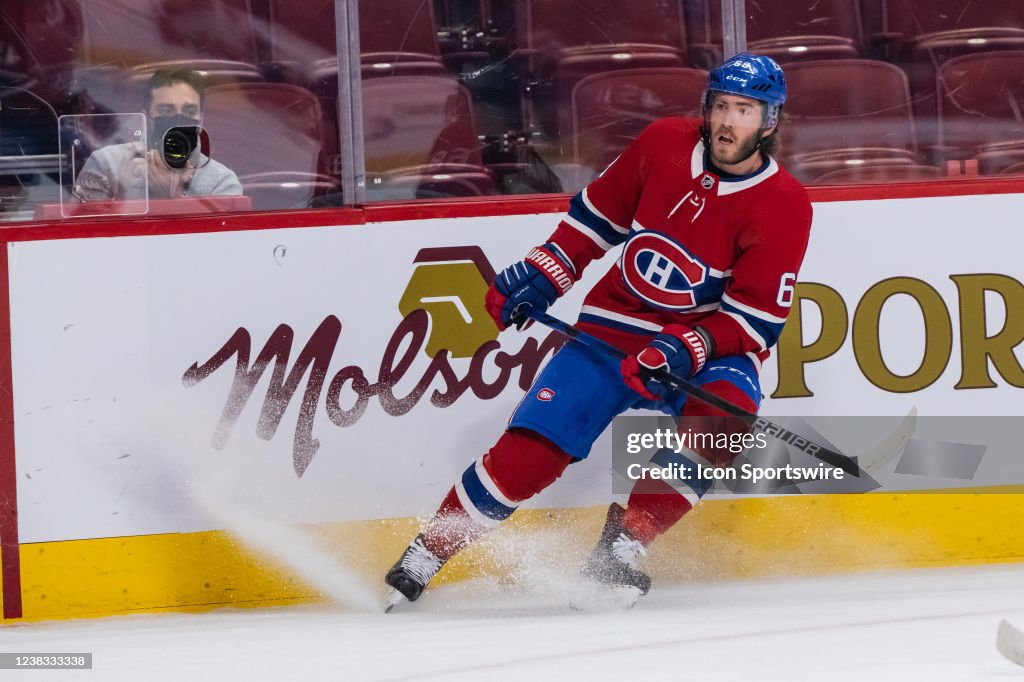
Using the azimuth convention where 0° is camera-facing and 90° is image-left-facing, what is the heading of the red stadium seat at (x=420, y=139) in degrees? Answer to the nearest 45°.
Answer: approximately 0°

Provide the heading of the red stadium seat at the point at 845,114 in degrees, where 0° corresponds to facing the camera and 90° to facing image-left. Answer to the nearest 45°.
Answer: approximately 0°
